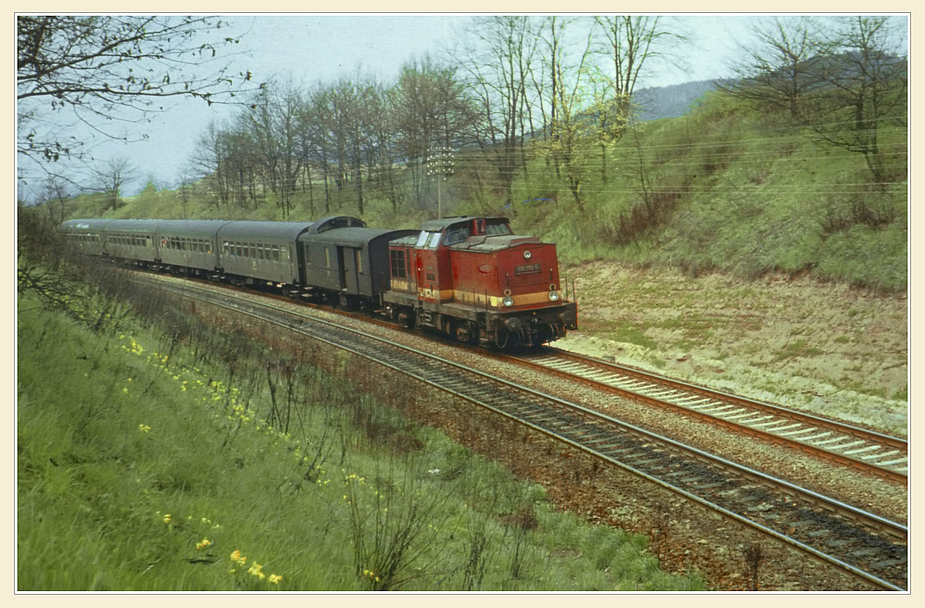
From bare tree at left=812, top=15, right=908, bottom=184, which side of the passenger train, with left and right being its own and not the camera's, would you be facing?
left

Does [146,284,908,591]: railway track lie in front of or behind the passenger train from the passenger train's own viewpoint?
in front

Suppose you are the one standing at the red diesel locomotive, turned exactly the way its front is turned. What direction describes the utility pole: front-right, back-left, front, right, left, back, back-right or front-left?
back-left

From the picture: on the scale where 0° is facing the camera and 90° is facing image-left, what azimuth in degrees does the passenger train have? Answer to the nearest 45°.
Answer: approximately 315°

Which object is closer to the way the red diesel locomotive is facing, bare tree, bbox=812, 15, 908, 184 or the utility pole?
the bare tree
